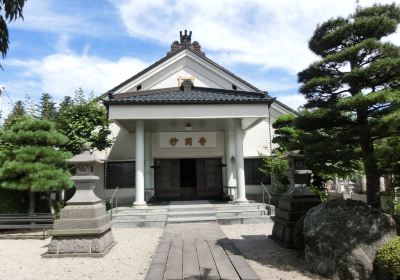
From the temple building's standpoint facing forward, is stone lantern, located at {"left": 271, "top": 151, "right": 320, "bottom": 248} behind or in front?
in front

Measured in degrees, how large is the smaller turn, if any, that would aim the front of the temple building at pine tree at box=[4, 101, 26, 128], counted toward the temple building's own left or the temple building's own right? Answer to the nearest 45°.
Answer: approximately 90° to the temple building's own right

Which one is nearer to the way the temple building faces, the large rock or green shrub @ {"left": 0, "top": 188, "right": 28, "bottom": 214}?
the large rock

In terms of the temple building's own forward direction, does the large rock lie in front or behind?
in front

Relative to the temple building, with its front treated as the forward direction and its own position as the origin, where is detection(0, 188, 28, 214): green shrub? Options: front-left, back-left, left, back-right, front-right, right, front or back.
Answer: front-right

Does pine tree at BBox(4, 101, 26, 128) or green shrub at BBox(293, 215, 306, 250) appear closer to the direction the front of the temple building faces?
the green shrub

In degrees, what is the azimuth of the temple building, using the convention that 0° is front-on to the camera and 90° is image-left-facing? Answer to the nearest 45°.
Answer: approximately 0°
